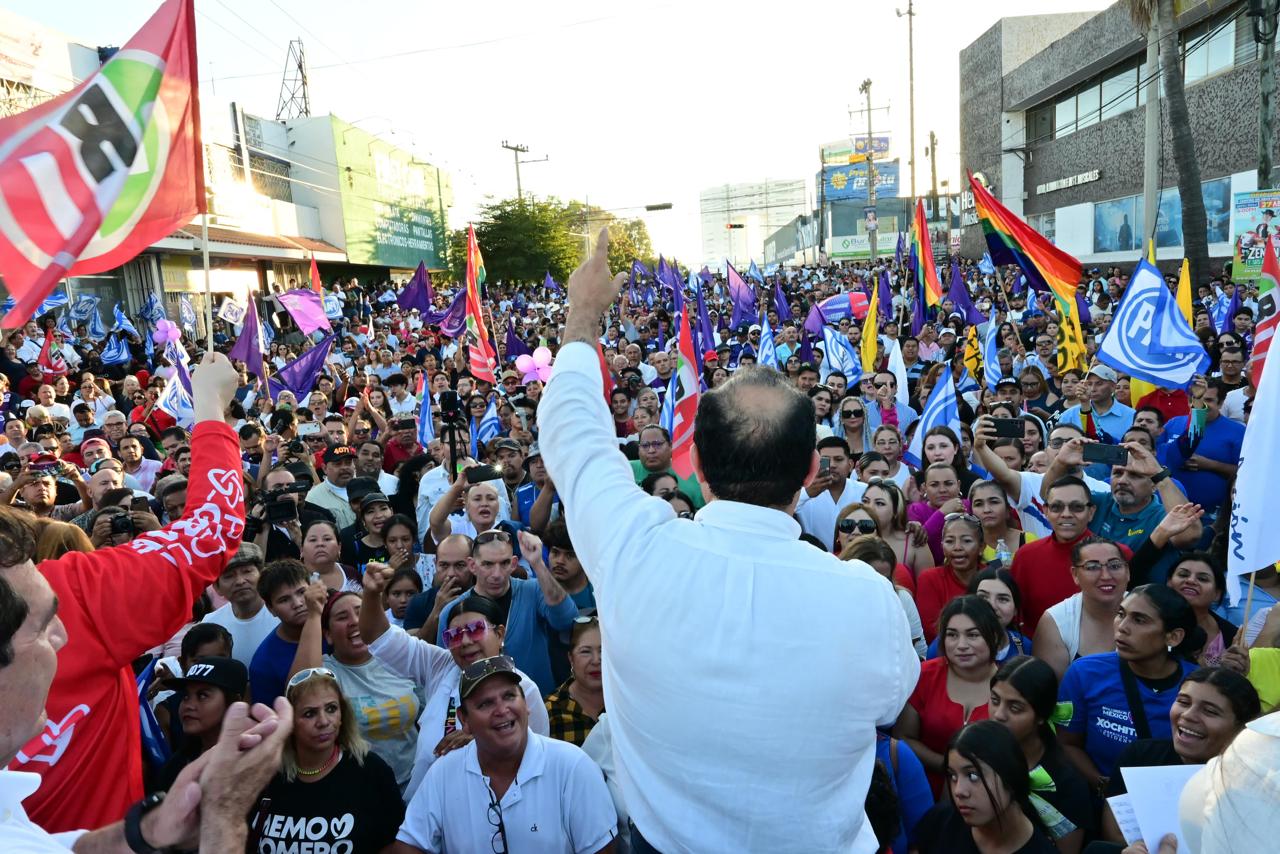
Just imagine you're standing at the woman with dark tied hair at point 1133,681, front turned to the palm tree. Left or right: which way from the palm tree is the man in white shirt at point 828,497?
left

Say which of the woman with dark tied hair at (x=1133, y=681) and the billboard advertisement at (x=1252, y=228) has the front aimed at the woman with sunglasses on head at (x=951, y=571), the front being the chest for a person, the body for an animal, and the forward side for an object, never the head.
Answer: the billboard advertisement

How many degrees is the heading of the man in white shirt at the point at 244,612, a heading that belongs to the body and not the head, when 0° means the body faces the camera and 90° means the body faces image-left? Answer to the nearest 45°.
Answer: approximately 0°

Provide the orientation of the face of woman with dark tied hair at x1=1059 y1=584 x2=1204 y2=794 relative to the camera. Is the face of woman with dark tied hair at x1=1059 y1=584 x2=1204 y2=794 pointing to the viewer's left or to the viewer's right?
to the viewer's left

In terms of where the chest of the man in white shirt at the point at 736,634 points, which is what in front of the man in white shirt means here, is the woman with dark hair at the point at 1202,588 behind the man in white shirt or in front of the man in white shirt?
in front

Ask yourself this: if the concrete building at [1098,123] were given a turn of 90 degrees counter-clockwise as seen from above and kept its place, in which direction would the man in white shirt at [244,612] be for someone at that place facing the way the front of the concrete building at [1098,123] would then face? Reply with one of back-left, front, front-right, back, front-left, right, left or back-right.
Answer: front-right

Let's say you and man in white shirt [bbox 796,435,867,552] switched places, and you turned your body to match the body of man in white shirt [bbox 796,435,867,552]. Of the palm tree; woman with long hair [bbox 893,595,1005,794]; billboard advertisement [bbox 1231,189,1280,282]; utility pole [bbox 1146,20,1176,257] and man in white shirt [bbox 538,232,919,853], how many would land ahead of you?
2

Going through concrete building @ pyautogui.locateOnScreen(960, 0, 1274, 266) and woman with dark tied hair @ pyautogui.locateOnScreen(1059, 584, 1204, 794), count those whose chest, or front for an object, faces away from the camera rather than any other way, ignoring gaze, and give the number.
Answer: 0

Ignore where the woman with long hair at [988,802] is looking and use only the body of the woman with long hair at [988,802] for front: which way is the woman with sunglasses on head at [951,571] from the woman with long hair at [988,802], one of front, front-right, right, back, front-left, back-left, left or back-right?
back-right

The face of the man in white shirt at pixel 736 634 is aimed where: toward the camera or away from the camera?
away from the camera

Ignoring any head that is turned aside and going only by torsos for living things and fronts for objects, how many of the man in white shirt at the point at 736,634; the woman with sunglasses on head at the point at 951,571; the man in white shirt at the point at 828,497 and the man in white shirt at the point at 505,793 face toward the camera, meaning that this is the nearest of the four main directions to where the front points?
3

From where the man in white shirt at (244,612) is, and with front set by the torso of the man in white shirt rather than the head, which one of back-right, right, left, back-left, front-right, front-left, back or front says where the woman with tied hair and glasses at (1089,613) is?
front-left

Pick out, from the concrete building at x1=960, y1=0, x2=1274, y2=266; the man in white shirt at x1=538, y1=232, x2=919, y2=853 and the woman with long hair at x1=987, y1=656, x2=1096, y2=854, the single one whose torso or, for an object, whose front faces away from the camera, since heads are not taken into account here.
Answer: the man in white shirt
